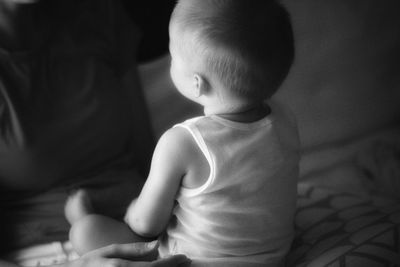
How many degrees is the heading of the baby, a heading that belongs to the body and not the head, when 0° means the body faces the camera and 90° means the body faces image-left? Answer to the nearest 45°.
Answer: approximately 135°

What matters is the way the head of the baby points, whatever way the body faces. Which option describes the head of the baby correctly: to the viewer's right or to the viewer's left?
to the viewer's left
